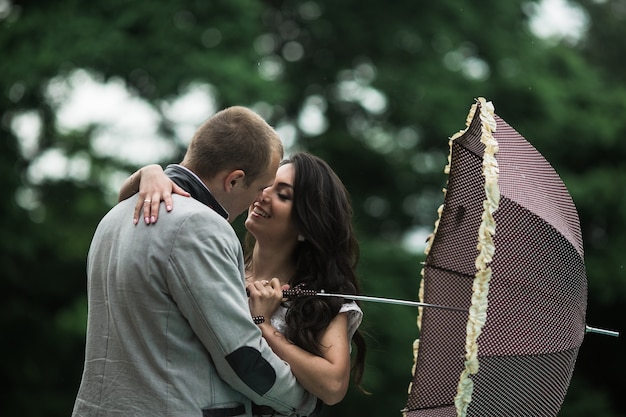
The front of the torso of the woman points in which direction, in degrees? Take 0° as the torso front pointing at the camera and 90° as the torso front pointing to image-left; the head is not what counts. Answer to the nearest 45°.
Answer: approximately 45°

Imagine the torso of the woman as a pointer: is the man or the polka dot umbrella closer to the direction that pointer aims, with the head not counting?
the man

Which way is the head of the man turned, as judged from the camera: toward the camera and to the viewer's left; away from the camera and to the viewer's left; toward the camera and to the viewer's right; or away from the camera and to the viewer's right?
away from the camera and to the viewer's right

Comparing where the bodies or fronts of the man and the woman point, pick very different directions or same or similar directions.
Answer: very different directions

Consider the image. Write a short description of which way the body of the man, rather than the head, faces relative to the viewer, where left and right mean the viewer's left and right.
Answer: facing away from the viewer and to the right of the viewer

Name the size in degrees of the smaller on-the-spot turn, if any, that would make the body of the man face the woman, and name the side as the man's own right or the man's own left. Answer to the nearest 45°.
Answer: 0° — they already face them

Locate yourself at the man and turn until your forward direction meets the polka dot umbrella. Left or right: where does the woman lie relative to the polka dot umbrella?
left

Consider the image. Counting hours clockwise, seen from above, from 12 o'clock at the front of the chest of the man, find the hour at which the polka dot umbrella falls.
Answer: The polka dot umbrella is roughly at 1 o'clock from the man.

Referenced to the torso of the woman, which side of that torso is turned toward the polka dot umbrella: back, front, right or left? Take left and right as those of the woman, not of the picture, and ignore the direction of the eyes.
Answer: left
